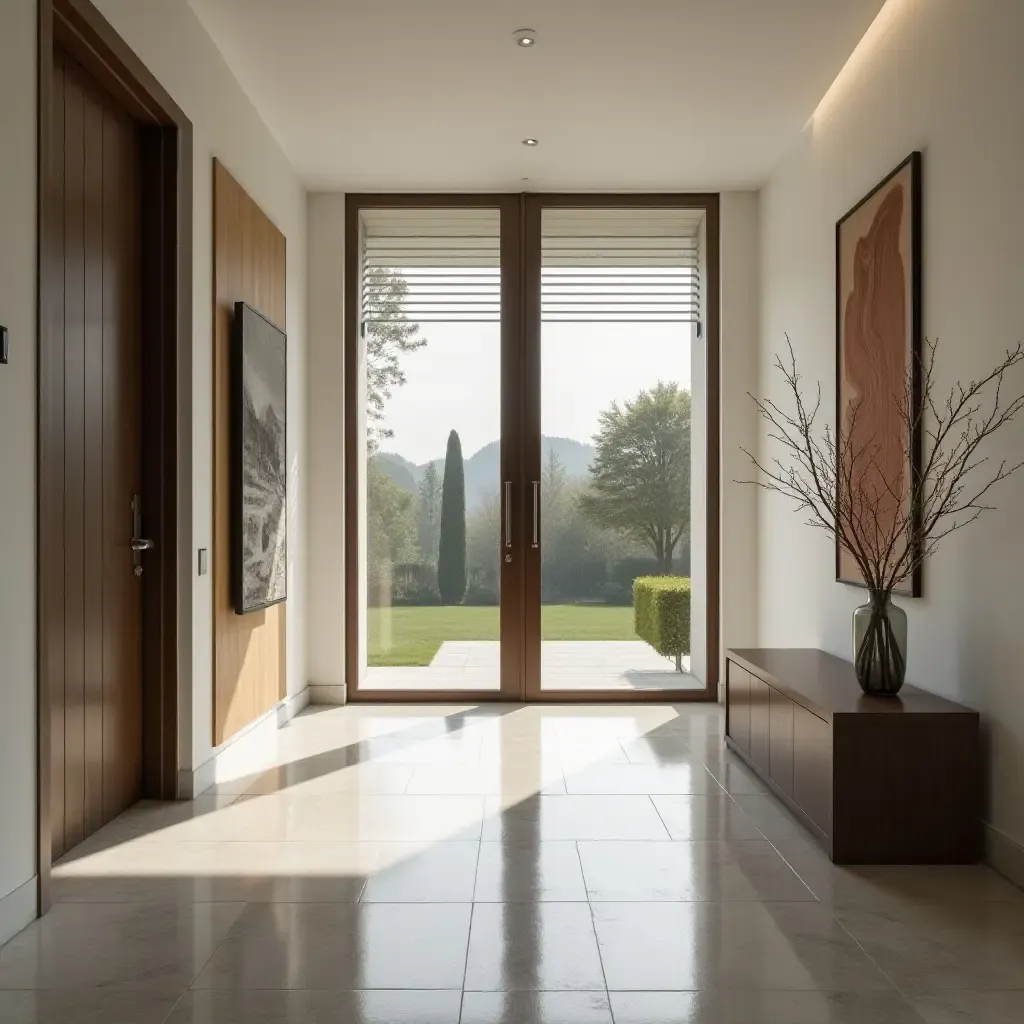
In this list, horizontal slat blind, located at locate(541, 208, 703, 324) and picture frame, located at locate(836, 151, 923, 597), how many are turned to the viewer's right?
0

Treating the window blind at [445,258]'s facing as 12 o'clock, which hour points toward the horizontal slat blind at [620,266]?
The horizontal slat blind is roughly at 9 o'clock from the window blind.

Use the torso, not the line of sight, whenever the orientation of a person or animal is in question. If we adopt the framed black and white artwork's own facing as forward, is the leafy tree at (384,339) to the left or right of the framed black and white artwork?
on its left

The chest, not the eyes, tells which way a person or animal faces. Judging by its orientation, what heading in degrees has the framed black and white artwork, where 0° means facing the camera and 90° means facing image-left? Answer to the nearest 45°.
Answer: approximately 270°

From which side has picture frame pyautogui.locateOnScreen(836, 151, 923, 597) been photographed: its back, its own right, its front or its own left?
left

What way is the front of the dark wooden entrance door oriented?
to the viewer's right

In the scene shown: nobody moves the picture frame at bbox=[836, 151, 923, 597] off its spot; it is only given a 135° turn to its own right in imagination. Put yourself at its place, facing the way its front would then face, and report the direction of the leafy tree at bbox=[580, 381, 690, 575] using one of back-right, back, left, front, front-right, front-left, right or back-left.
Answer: left

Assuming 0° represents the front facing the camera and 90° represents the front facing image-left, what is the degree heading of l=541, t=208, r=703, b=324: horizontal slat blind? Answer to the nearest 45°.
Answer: approximately 0°

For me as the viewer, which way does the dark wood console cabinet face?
facing to the left of the viewer

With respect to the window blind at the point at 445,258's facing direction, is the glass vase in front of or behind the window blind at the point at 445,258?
in front

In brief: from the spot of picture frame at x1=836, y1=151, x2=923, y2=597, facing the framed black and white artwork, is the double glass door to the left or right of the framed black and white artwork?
right

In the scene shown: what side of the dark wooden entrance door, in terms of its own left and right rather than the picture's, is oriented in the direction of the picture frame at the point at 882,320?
front

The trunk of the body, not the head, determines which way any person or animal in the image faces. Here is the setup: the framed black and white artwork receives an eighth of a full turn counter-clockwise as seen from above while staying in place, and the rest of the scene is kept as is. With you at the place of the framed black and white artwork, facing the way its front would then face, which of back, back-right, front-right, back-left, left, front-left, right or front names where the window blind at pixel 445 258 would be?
front
